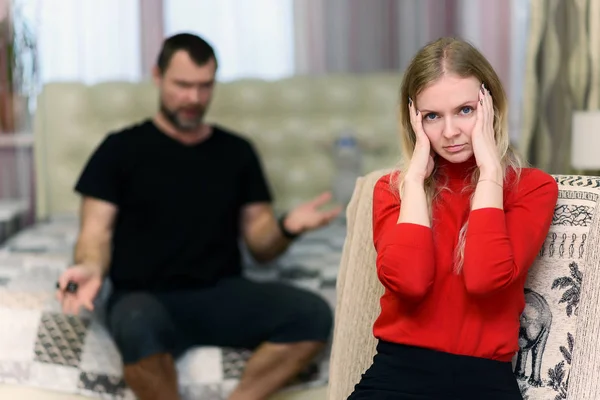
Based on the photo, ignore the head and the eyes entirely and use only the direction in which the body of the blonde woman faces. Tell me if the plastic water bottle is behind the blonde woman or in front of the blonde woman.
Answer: behind

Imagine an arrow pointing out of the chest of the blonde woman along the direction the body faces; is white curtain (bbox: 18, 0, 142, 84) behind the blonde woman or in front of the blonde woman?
behind

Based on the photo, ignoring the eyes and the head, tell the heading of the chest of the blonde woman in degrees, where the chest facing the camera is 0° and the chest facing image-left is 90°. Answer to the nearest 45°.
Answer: approximately 0°

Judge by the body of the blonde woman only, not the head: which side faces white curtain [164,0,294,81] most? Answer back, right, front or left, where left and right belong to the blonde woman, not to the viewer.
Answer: back

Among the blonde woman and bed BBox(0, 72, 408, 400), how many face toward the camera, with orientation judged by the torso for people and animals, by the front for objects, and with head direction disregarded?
2
